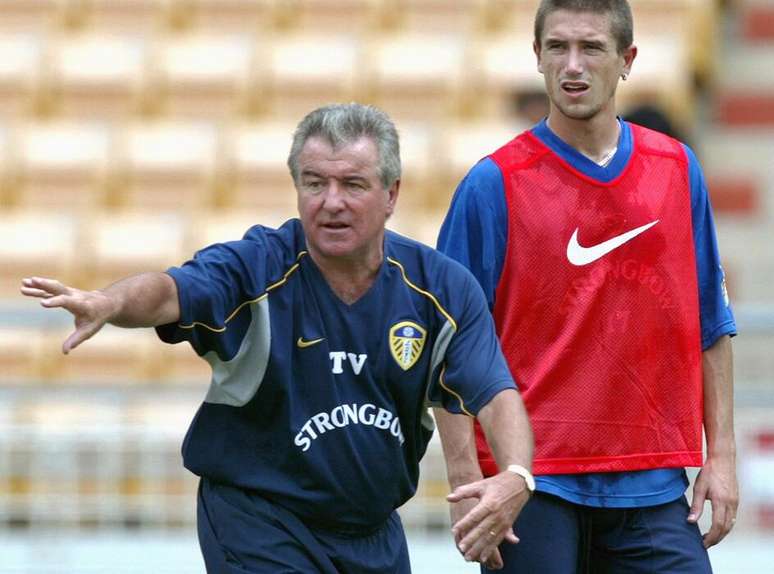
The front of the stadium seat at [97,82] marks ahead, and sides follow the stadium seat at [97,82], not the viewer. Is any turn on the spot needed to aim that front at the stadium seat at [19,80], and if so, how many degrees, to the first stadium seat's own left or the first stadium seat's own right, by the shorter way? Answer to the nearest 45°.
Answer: approximately 90° to the first stadium seat's own right

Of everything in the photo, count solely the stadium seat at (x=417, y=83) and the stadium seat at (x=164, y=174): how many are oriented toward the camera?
2

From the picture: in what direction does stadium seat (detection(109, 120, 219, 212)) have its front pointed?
toward the camera

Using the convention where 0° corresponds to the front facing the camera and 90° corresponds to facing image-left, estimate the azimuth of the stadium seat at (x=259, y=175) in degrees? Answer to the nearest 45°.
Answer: approximately 0°

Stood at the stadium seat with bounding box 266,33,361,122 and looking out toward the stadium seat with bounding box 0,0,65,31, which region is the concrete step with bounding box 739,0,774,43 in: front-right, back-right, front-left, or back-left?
back-right

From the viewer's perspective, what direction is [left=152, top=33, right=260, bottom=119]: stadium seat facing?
toward the camera

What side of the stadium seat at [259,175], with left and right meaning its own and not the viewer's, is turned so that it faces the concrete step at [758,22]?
left

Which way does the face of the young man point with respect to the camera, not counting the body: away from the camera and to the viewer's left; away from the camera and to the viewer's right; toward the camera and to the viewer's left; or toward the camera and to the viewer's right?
toward the camera and to the viewer's left

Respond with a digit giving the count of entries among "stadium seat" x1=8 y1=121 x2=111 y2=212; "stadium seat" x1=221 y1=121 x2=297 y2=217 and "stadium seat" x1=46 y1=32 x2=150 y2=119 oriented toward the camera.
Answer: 3

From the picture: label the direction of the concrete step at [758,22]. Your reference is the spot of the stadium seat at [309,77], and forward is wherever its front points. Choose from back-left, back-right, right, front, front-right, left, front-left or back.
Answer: left

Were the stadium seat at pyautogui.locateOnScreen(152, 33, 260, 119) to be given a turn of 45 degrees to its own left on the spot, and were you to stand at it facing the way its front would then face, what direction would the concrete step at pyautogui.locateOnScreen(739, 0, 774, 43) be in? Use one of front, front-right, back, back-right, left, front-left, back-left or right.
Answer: front-left

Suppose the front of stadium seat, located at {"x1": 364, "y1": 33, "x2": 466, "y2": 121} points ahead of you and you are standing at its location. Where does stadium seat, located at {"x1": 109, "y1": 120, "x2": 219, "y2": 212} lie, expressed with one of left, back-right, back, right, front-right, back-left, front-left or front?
right

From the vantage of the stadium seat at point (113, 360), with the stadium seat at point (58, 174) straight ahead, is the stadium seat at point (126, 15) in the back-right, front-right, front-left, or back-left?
front-right

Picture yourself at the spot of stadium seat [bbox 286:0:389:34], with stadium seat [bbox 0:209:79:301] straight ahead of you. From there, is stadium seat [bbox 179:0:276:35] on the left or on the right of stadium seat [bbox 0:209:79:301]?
right

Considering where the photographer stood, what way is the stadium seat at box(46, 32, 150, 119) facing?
facing the viewer
